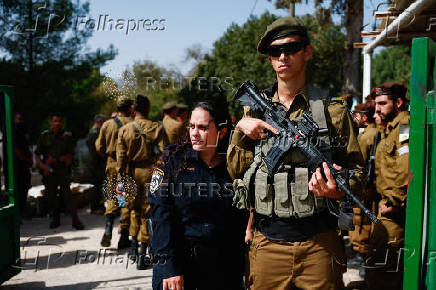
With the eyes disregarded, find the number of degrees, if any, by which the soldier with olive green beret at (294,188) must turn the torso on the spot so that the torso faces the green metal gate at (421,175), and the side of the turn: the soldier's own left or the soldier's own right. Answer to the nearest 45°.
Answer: approximately 90° to the soldier's own left

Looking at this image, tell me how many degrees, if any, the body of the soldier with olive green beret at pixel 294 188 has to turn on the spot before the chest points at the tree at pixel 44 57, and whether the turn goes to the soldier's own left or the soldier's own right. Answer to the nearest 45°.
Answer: approximately 135° to the soldier's own right

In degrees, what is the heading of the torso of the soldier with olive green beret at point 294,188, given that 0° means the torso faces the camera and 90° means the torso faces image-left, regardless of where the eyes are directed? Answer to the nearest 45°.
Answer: approximately 0°

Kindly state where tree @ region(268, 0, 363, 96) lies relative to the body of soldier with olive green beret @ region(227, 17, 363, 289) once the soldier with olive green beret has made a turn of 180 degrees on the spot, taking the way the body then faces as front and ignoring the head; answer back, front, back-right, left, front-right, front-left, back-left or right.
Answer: front

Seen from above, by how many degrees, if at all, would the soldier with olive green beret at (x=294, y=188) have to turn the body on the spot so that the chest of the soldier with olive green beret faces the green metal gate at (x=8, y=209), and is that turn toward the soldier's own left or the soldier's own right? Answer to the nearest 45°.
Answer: approximately 135° to the soldier's own right

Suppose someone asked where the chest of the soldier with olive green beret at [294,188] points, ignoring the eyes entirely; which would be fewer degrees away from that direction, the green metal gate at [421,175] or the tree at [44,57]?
the green metal gate

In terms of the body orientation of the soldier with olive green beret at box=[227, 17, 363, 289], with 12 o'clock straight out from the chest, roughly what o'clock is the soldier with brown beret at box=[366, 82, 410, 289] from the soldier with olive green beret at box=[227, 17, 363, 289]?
the soldier with brown beret at box=[366, 82, 410, 289] is roughly at 7 o'clock from the soldier with olive green beret at box=[227, 17, 363, 289].
